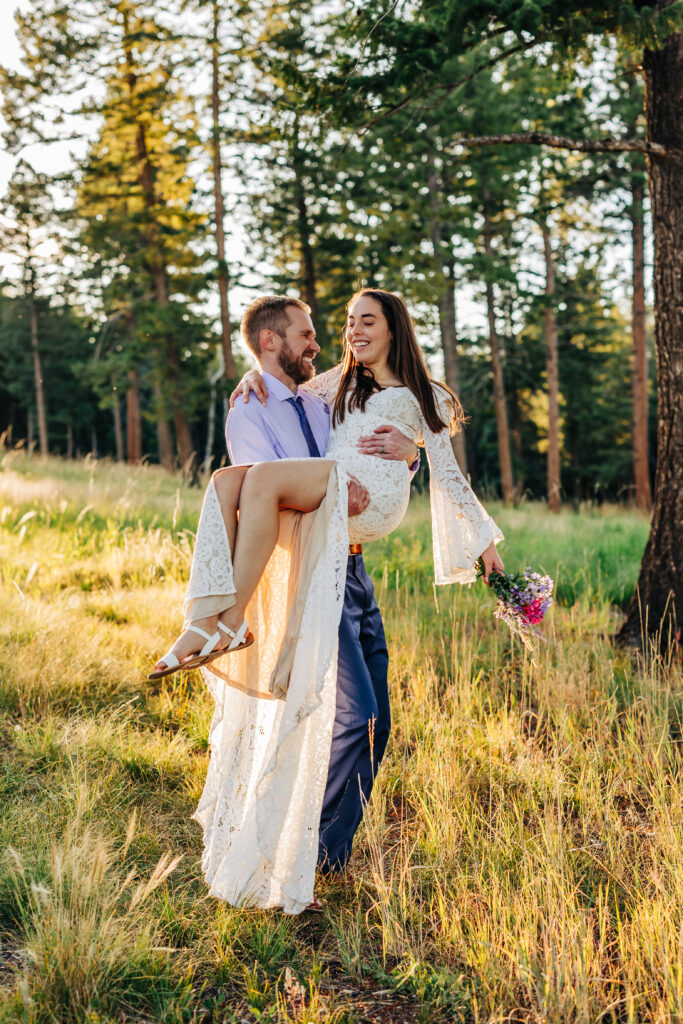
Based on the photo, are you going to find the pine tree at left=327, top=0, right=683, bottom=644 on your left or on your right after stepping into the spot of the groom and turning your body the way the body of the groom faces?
on your left

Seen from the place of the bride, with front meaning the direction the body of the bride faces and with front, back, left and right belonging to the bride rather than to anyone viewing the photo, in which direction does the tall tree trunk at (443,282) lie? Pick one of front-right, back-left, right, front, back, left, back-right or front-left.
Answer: back-right

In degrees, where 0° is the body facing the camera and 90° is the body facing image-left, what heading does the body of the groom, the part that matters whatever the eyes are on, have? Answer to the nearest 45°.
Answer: approximately 315°

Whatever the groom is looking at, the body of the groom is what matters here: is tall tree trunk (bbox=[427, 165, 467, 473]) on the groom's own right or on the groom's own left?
on the groom's own left

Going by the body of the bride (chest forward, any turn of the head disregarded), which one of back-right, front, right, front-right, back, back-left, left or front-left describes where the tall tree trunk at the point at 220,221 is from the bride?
back-right

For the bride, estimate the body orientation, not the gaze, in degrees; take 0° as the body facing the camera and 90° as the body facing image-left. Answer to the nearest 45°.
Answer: approximately 45°

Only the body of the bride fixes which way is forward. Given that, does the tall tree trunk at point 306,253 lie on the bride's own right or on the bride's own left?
on the bride's own right

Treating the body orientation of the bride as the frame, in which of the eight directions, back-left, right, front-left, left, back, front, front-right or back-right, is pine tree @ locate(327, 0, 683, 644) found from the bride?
back
